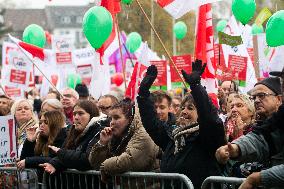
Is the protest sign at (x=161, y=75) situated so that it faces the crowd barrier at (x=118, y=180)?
yes

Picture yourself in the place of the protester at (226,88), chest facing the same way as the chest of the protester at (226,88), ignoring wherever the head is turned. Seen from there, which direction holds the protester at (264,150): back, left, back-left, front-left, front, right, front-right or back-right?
front-left

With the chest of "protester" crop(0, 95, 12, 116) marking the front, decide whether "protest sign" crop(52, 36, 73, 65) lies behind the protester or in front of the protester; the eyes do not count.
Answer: behind
